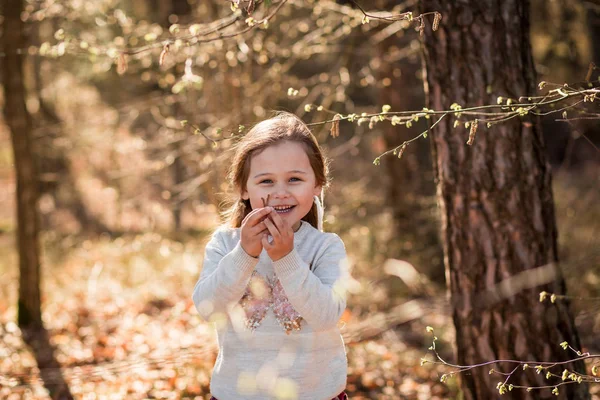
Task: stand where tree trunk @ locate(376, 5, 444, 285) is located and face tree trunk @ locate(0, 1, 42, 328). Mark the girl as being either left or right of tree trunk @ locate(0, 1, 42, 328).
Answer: left

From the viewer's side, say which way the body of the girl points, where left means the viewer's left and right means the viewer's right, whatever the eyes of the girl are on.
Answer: facing the viewer

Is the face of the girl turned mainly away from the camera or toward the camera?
toward the camera

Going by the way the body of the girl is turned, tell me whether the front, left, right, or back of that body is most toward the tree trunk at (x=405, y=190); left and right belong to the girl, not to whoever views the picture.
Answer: back

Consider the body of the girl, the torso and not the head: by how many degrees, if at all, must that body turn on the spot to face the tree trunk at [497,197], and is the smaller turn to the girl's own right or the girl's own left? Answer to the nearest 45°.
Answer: approximately 135° to the girl's own left

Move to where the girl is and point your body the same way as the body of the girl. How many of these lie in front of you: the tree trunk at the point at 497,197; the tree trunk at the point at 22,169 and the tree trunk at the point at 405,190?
0

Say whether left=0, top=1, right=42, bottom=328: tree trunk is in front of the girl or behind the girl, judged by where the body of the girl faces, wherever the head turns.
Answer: behind

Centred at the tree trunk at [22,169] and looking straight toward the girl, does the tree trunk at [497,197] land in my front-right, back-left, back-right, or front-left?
front-left
